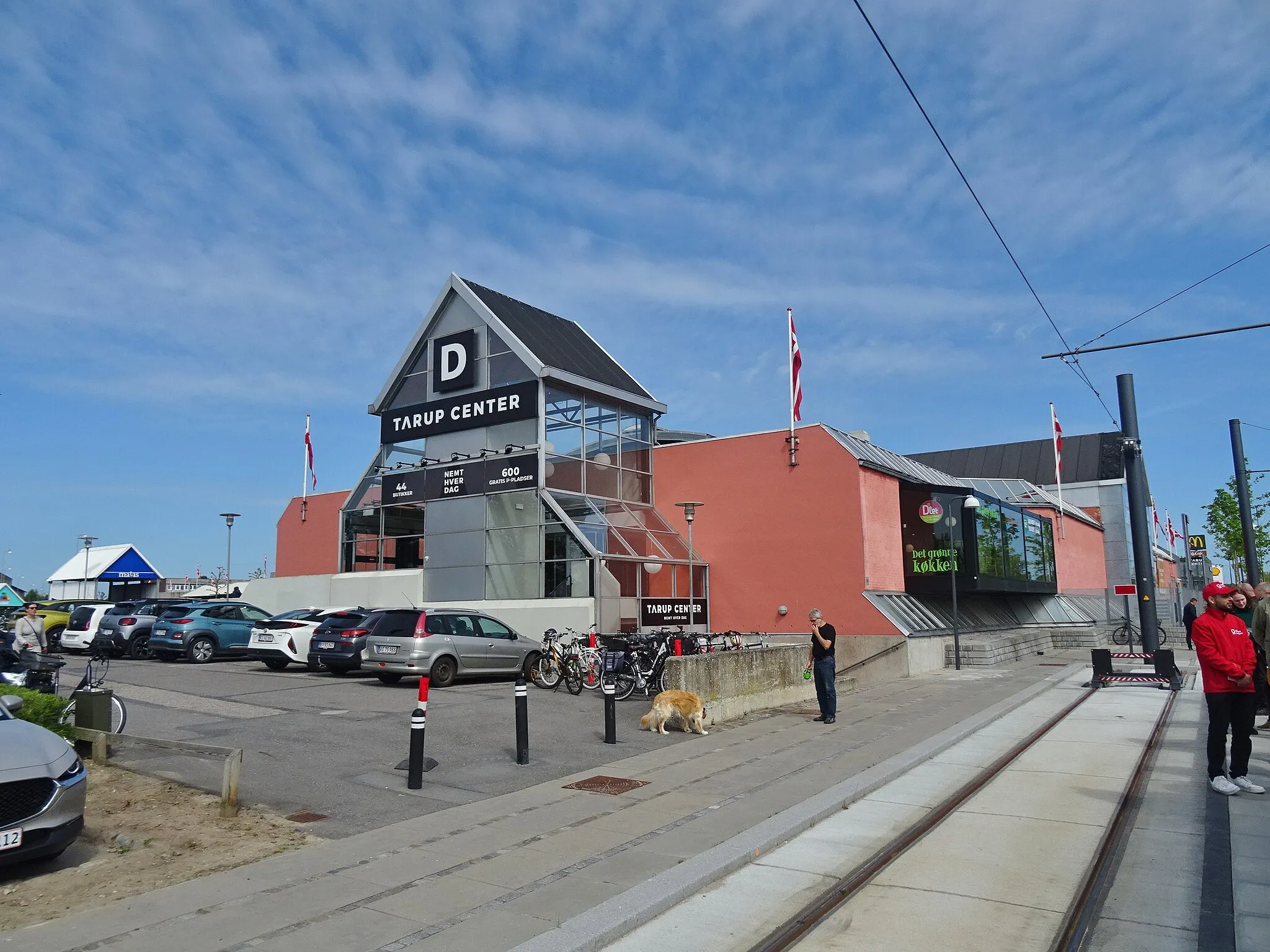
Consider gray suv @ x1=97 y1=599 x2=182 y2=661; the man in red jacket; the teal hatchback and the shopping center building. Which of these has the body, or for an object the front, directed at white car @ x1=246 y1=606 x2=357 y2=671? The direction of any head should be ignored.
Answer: the shopping center building

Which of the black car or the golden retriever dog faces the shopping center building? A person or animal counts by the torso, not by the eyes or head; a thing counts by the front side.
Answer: the black car

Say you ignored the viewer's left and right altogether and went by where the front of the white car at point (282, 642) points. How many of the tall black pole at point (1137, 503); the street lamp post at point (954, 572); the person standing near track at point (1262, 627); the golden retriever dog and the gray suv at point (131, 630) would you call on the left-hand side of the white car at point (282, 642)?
1

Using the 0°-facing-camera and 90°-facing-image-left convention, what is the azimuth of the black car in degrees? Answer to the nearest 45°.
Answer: approximately 225°

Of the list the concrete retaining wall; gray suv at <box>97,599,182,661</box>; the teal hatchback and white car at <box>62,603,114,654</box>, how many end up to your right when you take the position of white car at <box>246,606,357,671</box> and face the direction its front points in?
1

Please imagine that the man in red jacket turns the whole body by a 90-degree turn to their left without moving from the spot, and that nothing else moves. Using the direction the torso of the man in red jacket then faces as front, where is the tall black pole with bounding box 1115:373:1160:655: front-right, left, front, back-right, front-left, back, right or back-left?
front-left

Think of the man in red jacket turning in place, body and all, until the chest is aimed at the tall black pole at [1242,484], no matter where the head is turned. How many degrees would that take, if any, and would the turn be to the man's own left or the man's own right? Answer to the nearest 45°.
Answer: approximately 135° to the man's own left

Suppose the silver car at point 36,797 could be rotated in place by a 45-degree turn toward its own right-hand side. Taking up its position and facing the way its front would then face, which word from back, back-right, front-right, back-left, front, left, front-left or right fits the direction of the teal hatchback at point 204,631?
back

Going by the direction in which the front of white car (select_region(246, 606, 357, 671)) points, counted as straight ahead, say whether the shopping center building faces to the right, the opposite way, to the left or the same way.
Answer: the opposite way

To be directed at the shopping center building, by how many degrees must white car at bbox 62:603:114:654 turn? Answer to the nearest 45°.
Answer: approximately 90° to its right

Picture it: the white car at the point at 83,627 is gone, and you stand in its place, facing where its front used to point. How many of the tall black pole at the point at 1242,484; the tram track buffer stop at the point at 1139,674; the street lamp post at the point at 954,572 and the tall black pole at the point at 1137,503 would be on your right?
4

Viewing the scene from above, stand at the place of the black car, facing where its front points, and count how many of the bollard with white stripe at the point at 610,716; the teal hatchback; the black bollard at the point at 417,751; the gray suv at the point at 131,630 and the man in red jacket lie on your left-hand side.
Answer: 2
